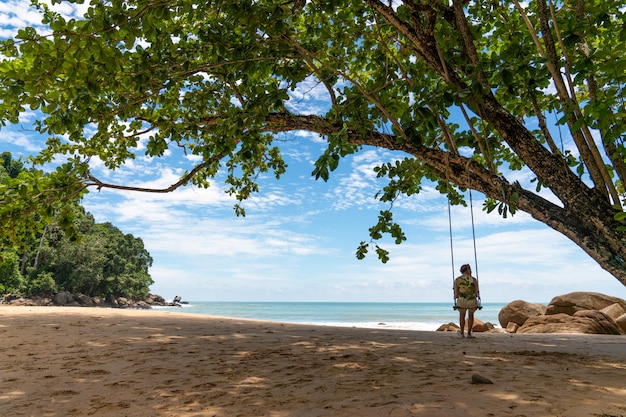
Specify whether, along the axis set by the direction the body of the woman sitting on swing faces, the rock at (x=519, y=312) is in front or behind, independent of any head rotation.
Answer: in front

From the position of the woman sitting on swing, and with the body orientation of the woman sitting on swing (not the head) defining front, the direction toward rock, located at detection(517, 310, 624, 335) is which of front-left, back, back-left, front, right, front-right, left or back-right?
front-right

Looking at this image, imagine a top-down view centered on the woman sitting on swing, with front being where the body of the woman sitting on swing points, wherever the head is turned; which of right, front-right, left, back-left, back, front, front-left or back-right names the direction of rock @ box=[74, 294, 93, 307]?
front-left

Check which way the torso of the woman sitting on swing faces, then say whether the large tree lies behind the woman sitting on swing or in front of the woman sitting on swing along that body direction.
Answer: behind

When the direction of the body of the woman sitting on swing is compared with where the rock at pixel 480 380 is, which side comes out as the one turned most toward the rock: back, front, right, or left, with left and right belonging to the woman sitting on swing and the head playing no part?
back

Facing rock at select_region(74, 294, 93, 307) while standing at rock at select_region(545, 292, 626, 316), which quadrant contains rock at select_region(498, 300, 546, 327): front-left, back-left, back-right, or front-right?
front-left

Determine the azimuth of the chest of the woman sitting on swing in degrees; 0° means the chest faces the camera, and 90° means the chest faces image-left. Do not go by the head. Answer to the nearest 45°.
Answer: approximately 180°

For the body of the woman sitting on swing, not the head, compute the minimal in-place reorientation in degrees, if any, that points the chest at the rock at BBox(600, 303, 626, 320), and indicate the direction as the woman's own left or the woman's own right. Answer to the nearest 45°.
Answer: approximately 45° to the woman's own right
